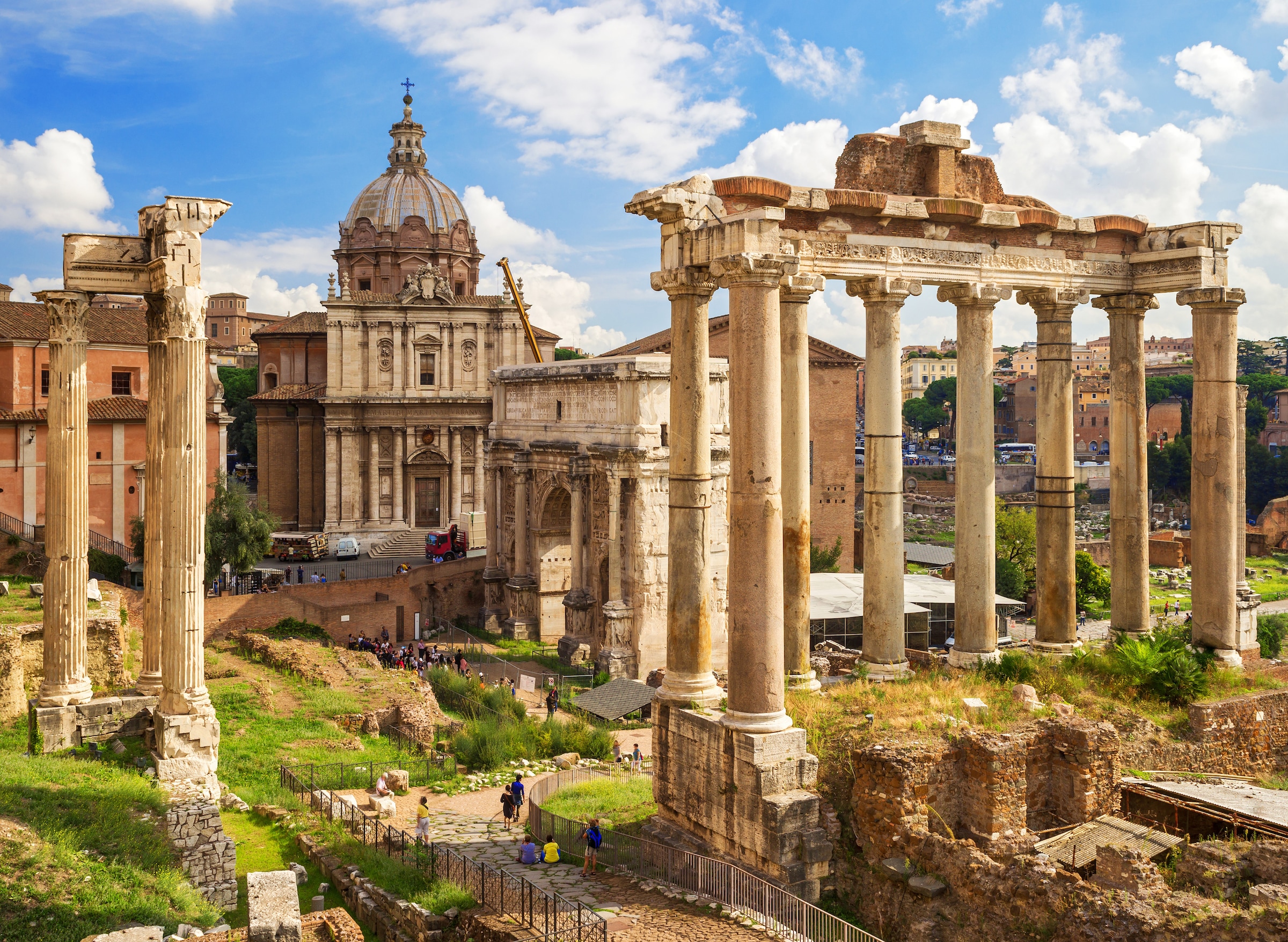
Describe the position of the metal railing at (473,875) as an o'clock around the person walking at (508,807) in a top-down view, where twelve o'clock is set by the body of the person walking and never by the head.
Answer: The metal railing is roughly at 6 o'clock from the person walking.

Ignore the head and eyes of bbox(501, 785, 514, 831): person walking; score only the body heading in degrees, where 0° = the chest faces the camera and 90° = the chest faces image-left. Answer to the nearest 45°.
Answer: approximately 180°

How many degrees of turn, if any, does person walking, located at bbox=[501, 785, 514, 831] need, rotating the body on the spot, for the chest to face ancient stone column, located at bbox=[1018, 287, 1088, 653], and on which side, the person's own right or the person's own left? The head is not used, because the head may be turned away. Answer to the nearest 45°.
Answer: approximately 90° to the person's own right

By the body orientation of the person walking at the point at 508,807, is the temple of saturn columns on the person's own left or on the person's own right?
on the person's own right

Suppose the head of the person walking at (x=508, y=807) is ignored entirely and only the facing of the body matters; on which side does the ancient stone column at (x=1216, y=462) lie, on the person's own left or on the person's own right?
on the person's own right

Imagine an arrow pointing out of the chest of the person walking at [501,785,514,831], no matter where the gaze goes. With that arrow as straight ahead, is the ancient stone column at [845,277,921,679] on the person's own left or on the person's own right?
on the person's own right

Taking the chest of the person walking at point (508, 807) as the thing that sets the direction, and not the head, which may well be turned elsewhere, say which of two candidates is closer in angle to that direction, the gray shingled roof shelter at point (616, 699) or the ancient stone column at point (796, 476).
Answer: the gray shingled roof shelter

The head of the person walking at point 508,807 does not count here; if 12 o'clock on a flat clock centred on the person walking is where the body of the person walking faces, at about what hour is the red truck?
The red truck is roughly at 12 o'clock from the person walking.

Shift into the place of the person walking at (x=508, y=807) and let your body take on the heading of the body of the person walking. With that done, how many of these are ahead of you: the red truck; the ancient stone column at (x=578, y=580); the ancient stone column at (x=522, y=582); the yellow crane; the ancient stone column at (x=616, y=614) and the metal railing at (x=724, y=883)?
5

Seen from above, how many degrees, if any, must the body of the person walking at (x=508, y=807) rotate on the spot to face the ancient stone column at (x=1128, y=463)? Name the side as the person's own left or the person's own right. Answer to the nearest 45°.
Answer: approximately 90° to the person's own right

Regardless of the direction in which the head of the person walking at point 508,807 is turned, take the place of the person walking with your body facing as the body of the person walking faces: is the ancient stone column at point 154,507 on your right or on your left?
on your left

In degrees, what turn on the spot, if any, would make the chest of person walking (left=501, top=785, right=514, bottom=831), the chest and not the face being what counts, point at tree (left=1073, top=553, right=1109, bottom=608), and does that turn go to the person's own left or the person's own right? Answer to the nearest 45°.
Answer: approximately 45° to the person's own right
